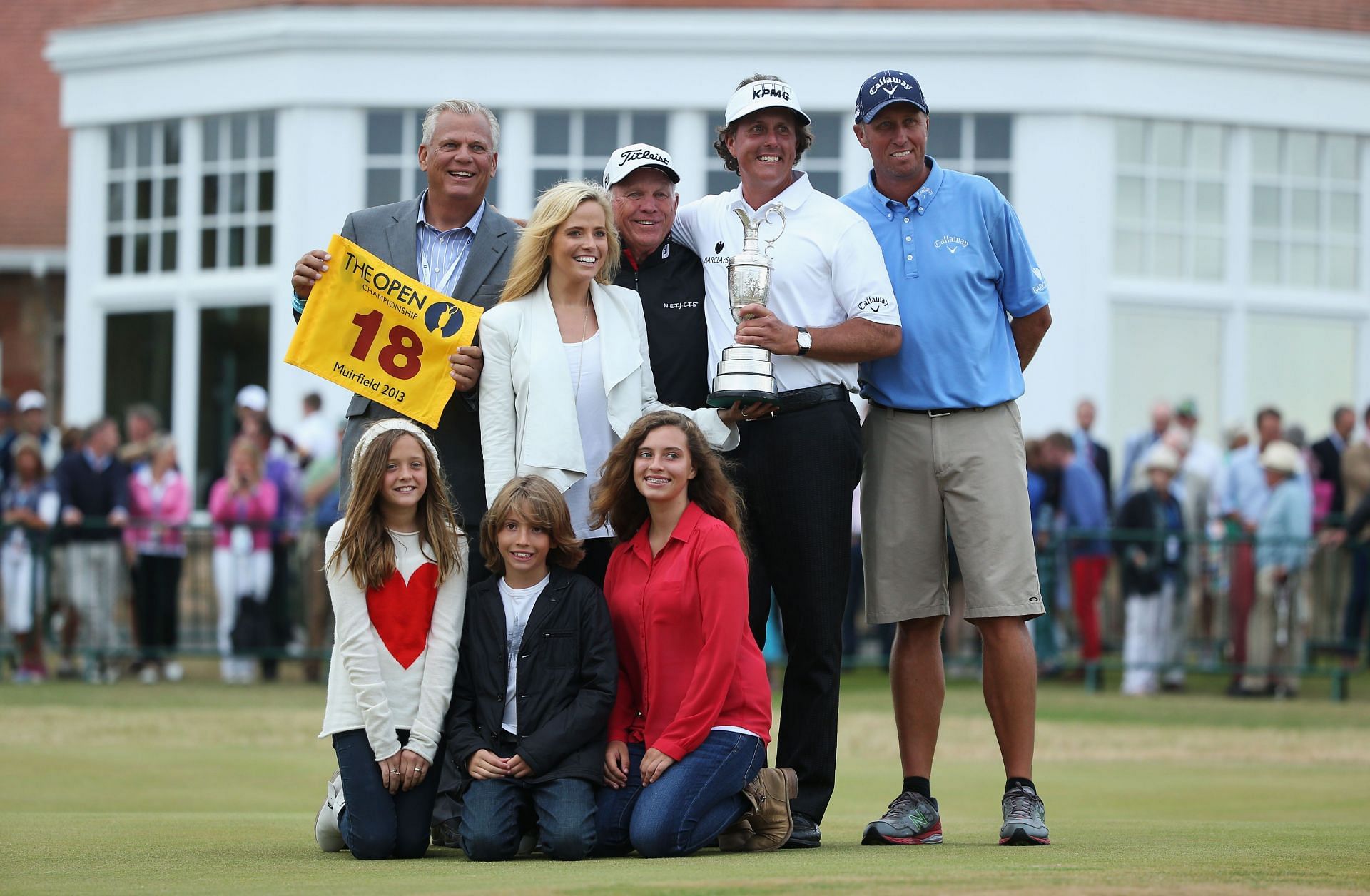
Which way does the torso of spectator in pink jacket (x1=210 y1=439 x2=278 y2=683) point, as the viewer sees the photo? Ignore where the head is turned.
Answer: toward the camera

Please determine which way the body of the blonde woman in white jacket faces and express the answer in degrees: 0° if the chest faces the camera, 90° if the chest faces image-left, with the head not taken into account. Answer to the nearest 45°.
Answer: approximately 315°

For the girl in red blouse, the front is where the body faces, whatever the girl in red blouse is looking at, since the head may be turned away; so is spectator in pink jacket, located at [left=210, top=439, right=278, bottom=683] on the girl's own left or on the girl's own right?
on the girl's own right

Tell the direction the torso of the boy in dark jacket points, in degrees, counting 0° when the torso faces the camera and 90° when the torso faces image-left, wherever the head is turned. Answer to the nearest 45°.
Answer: approximately 0°

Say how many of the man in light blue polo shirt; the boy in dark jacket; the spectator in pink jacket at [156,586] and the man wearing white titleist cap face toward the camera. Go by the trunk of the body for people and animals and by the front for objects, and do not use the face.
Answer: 4

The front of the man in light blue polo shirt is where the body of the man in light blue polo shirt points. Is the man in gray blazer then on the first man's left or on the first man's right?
on the first man's right

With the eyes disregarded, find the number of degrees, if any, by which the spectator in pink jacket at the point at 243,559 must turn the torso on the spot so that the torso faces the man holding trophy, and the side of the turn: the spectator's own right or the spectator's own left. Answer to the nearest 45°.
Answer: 0° — they already face them

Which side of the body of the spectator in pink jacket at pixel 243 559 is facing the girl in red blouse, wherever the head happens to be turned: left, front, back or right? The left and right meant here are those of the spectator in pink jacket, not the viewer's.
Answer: front

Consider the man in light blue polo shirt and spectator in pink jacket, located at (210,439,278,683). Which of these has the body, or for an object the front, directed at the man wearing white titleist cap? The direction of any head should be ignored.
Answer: the spectator in pink jacket

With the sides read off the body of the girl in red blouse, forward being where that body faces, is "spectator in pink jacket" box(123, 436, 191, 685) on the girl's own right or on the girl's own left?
on the girl's own right
